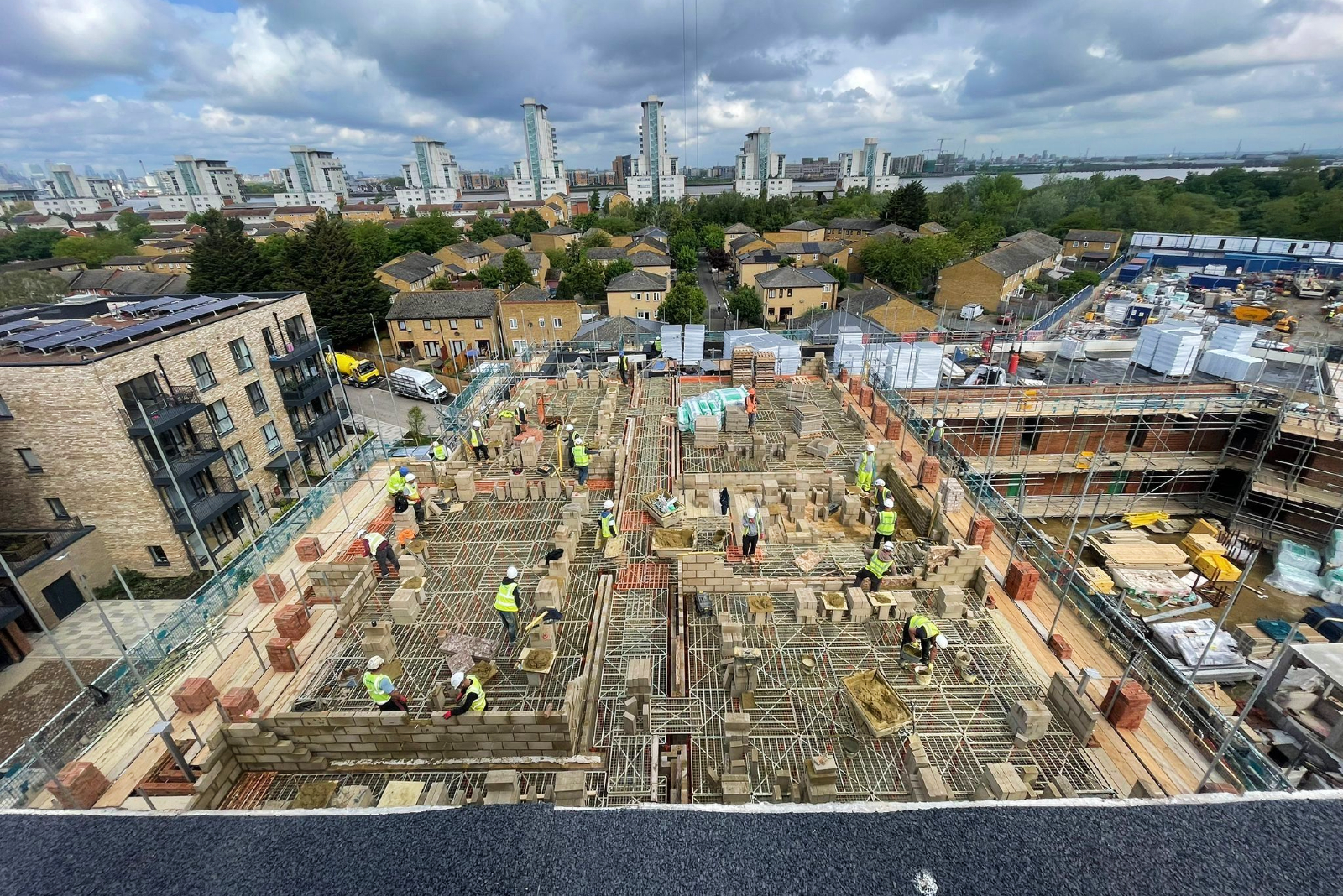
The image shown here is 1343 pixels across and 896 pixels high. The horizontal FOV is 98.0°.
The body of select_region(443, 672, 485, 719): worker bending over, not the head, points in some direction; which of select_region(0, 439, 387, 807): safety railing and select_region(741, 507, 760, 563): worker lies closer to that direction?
the safety railing

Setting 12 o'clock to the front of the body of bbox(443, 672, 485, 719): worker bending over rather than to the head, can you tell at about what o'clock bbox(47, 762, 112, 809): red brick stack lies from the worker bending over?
The red brick stack is roughly at 2 o'clock from the worker bending over.

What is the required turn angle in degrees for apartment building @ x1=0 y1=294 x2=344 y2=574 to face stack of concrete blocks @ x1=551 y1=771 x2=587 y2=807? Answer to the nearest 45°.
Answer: approximately 45° to its right

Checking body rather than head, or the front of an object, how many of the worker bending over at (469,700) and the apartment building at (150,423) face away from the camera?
0

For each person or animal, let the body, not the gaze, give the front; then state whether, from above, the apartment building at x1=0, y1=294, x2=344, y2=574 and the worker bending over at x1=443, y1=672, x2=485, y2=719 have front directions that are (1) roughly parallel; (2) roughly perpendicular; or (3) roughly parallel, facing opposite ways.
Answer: roughly perpendicular

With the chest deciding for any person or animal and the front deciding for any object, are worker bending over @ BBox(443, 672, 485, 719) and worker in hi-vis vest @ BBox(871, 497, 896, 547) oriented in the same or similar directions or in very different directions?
very different directions

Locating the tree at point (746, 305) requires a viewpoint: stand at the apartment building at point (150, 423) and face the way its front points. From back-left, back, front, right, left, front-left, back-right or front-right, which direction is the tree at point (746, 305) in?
front-left

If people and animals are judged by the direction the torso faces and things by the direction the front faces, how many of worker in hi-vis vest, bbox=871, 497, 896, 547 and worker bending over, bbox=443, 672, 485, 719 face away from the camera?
1

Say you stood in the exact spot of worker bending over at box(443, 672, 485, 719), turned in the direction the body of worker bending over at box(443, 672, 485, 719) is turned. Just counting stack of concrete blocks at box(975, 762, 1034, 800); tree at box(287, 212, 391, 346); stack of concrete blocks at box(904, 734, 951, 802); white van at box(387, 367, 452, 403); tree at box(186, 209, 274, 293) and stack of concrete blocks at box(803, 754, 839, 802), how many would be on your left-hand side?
3

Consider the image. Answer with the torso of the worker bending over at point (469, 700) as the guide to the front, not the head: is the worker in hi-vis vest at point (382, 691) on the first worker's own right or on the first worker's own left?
on the first worker's own right
